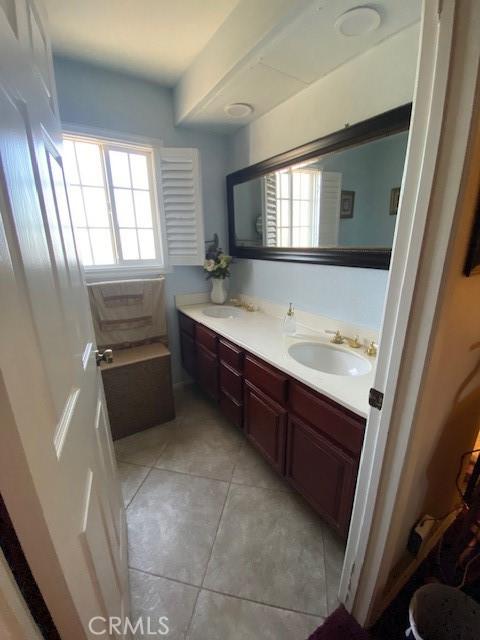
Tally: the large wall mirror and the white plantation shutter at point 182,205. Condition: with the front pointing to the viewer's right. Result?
0

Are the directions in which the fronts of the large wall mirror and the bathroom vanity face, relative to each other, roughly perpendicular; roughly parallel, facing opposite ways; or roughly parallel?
roughly parallel

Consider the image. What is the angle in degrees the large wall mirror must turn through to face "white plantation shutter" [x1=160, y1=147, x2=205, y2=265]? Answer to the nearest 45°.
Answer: approximately 90° to its right

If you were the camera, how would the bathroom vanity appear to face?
facing the viewer and to the left of the viewer

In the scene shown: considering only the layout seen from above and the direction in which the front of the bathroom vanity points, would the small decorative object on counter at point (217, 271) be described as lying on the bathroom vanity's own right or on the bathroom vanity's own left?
on the bathroom vanity's own right

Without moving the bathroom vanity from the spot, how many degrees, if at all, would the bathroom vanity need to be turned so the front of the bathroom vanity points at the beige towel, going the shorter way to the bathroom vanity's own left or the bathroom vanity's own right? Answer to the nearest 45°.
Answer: approximately 90° to the bathroom vanity's own right

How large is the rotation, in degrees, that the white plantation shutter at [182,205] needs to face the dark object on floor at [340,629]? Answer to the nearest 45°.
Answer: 0° — it already faces it

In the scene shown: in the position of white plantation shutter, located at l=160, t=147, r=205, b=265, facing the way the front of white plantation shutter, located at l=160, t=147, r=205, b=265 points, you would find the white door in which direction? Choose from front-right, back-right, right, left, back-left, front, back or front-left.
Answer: front

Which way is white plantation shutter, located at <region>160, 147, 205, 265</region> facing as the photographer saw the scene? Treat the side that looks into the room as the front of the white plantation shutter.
facing the viewer

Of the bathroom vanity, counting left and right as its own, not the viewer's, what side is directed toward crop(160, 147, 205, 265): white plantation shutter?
right

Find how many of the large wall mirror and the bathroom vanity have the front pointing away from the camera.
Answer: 0

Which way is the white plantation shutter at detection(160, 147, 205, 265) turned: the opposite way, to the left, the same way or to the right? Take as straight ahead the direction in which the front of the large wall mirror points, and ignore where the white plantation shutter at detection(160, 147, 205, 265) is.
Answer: to the left

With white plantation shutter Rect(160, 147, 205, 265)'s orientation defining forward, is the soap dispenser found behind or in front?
in front
